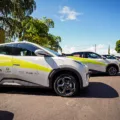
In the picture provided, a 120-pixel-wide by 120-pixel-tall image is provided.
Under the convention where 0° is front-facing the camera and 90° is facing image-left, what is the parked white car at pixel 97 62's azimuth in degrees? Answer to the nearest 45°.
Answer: approximately 270°

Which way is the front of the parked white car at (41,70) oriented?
to the viewer's right

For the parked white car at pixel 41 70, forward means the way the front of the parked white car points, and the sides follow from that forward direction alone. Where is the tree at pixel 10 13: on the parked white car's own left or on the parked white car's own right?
on the parked white car's own left

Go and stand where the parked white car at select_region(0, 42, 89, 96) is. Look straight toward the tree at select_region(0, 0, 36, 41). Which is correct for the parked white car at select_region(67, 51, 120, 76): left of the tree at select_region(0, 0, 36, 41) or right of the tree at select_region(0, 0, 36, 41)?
right

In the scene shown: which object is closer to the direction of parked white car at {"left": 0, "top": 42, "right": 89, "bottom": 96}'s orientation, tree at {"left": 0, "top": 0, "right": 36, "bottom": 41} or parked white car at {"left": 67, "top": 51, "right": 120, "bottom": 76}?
the parked white car

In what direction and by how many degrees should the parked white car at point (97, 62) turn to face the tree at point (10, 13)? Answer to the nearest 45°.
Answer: approximately 135° to its left

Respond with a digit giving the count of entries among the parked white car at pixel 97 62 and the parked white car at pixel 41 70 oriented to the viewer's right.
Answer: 2

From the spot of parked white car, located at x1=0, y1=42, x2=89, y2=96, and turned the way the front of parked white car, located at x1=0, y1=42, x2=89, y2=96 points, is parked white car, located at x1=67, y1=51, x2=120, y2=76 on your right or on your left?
on your left

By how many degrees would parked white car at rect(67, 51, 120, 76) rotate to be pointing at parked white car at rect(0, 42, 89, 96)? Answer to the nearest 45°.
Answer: approximately 90° to its right
